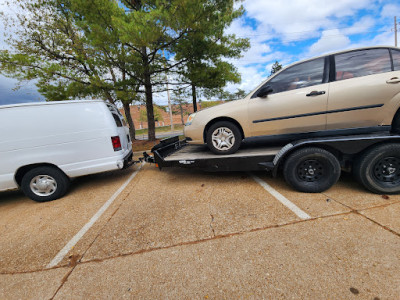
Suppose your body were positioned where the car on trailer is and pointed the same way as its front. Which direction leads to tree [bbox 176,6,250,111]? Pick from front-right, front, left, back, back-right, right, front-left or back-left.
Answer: front-right

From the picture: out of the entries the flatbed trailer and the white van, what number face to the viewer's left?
2

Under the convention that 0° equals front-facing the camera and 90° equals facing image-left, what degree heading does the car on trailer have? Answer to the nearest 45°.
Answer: approximately 90°

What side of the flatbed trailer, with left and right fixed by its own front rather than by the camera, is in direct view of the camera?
left

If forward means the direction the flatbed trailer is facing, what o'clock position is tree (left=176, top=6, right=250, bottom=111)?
The tree is roughly at 2 o'clock from the flatbed trailer.

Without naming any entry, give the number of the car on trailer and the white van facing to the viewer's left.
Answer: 2

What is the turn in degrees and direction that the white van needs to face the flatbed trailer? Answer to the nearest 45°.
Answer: approximately 135° to its left

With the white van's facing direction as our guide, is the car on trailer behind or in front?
behind

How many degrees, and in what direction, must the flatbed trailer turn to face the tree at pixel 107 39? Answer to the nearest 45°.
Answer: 0° — it already faces it

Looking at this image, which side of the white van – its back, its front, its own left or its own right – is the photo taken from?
left
